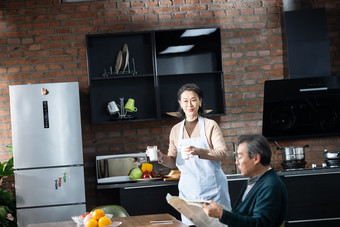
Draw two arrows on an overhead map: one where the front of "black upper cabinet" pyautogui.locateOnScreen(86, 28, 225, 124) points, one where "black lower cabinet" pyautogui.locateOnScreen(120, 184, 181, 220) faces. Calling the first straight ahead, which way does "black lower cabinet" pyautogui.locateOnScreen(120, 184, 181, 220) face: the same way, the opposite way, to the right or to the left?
the same way

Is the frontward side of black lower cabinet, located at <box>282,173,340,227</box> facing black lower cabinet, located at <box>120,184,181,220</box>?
no

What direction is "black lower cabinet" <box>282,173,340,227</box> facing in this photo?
toward the camera

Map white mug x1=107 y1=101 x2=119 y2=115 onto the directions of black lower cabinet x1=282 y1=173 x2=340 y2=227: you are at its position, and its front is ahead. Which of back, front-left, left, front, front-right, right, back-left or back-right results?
right

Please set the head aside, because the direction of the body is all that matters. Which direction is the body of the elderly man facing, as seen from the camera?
to the viewer's left

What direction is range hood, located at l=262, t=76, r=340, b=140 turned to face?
toward the camera

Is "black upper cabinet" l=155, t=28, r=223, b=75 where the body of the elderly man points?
no

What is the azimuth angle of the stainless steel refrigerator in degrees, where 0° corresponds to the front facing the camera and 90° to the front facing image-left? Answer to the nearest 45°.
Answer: approximately 0°

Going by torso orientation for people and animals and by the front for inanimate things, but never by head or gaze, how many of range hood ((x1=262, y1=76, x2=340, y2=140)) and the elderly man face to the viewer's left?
1

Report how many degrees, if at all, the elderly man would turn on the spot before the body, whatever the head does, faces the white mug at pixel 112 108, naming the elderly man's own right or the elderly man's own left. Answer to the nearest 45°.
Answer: approximately 45° to the elderly man's own right

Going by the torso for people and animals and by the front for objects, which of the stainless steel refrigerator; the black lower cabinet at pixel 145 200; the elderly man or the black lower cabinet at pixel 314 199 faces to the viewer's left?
the elderly man

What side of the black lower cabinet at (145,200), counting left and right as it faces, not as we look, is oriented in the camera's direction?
front

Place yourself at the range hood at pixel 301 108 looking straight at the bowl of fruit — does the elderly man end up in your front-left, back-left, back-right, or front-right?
front-left

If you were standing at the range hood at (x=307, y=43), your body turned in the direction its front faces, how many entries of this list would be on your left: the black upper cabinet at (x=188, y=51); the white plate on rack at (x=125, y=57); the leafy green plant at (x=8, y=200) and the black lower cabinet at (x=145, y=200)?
0

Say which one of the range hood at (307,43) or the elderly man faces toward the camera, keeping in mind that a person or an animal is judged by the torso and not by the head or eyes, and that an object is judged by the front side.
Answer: the range hood
